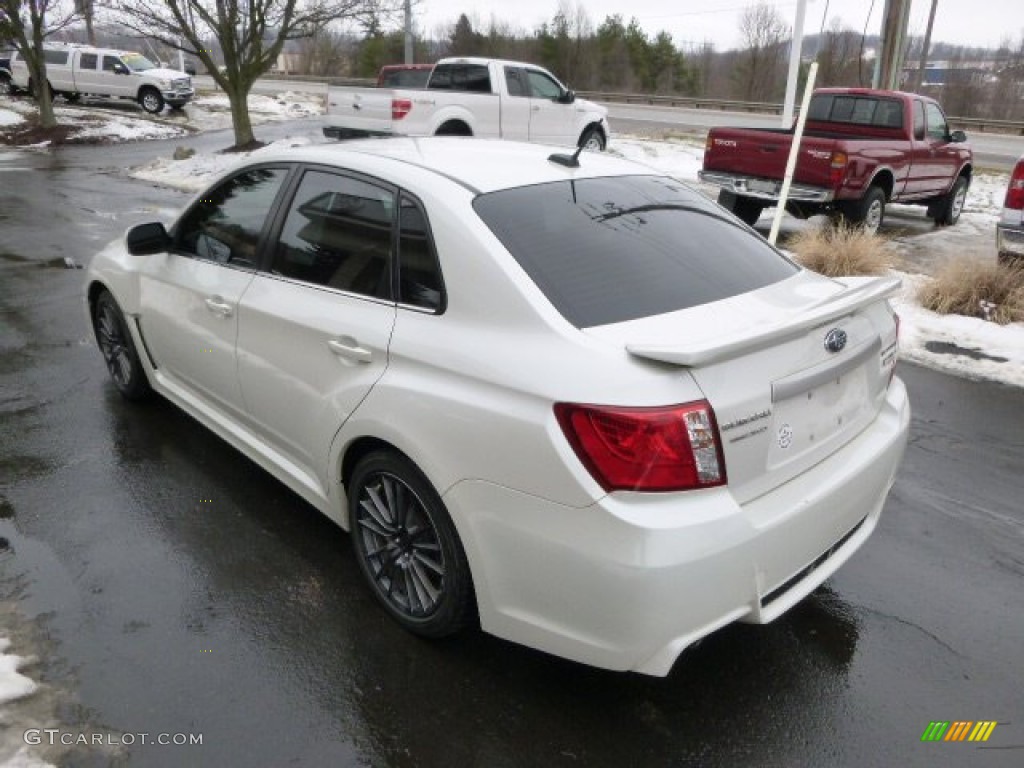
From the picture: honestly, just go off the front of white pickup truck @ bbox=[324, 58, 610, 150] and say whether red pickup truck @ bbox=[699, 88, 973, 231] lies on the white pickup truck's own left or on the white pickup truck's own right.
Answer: on the white pickup truck's own right

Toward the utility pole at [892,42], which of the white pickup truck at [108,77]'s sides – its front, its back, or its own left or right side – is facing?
front

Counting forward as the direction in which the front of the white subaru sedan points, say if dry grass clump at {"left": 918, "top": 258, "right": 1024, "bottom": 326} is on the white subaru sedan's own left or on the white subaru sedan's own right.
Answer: on the white subaru sedan's own right

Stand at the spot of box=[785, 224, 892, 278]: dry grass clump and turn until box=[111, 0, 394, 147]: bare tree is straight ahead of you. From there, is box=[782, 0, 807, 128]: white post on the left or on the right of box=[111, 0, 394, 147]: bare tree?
right

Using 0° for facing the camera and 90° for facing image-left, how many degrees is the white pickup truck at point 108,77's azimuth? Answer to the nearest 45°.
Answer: approximately 315°

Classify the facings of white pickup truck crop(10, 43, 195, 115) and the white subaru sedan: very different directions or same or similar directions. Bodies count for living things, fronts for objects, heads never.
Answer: very different directions

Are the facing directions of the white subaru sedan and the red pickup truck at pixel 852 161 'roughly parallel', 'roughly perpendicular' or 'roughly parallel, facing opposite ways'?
roughly perpendicular

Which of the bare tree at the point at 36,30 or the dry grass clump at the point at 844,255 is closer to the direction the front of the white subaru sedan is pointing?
the bare tree

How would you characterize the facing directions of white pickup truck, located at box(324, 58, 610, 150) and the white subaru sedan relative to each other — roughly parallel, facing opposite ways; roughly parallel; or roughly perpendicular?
roughly perpendicular

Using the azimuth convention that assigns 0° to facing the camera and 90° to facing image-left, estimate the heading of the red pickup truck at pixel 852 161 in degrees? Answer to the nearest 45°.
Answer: approximately 225°

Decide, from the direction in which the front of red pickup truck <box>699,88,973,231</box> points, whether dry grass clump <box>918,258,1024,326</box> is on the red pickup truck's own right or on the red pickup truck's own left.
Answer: on the red pickup truck's own right

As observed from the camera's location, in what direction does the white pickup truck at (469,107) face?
facing away from the viewer and to the right of the viewer

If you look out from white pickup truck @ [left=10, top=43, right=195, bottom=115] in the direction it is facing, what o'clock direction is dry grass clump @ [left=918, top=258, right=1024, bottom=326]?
The dry grass clump is roughly at 1 o'clock from the white pickup truck.

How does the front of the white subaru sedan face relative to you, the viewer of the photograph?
facing away from the viewer and to the left of the viewer

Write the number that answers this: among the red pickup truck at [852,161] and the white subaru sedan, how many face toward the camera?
0

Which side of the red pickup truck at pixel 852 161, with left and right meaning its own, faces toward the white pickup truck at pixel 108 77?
left

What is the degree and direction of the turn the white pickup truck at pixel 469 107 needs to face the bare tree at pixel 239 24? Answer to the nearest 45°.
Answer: approximately 90° to its left
